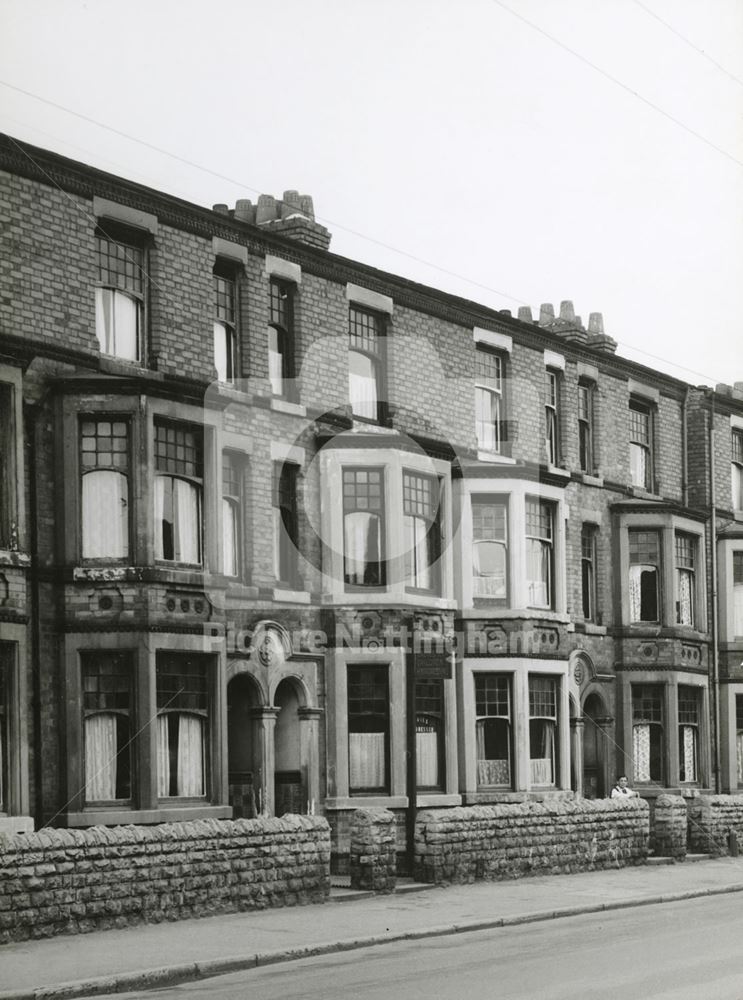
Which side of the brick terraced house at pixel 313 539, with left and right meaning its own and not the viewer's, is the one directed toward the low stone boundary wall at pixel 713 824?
left

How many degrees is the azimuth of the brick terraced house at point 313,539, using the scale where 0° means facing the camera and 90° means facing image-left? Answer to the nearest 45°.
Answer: approximately 315°

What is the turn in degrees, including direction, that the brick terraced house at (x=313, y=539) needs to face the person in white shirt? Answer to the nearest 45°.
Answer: approximately 90° to its left

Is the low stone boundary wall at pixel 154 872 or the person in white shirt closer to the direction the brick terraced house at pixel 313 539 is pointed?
the low stone boundary wall

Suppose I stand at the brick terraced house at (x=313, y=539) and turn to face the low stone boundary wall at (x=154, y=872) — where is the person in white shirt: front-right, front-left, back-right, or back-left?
back-left

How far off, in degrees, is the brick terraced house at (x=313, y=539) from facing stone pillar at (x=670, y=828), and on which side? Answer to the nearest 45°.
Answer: approximately 90° to its left
